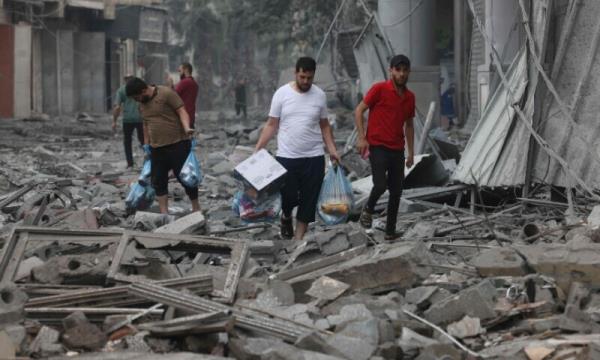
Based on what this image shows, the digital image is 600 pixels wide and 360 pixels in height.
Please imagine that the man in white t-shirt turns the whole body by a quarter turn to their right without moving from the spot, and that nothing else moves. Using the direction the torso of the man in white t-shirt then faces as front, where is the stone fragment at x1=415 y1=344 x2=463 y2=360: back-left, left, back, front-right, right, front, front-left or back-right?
left

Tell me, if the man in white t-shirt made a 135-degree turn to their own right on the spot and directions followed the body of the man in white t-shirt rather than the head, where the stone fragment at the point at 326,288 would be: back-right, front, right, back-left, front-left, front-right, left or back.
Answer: back-left

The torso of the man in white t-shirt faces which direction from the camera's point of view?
toward the camera

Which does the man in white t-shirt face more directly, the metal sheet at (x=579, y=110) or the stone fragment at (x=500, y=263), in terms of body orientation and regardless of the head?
the stone fragment

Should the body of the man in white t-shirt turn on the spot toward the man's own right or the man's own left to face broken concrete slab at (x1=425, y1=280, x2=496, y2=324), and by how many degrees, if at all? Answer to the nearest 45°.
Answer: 0° — they already face it

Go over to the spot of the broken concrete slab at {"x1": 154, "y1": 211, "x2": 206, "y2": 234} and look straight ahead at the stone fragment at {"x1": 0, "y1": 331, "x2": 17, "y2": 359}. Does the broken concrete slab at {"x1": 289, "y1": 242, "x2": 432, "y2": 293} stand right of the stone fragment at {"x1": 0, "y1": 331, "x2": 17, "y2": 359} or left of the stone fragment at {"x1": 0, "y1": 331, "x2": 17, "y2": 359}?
left

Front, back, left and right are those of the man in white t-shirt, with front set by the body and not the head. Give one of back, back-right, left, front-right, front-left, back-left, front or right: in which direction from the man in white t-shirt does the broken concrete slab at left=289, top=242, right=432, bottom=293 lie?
front

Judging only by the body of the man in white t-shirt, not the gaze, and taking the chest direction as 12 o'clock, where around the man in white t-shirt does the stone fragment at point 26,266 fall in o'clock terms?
The stone fragment is roughly at 1 o'clock from the man in white t-shirt.

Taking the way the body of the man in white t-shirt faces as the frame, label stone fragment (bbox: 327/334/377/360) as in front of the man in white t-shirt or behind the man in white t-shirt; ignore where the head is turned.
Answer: in front

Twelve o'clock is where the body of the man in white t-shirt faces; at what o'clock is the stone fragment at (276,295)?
The stone fragment is roughly at 12 o'clock from the man in white t-shirt.

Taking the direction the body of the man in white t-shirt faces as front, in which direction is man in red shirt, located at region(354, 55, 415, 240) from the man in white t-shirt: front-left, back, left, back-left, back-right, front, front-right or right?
left

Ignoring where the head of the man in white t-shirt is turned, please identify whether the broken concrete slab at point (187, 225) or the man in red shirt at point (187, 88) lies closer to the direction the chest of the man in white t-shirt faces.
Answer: the broken concrete slab

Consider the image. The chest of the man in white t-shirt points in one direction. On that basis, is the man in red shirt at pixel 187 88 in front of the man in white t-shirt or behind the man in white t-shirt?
behind

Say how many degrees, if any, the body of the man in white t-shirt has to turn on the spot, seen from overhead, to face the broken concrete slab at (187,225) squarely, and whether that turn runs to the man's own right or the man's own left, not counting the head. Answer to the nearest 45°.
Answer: approximately 90° to the man's own right

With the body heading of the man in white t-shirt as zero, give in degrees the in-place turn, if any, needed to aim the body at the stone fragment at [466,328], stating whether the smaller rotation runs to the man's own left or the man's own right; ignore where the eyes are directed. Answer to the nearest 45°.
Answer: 0° — they already face it

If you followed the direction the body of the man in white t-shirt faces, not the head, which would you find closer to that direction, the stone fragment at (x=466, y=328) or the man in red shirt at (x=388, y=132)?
the stone fragment
